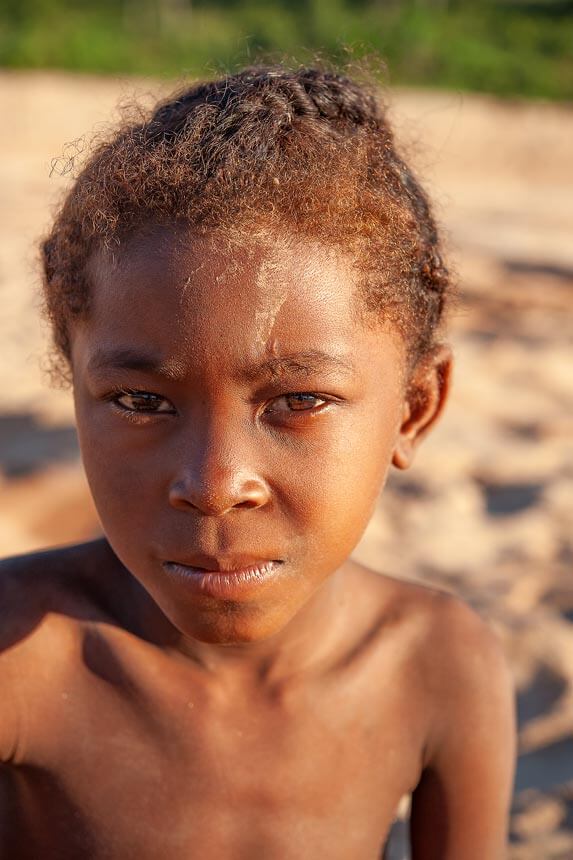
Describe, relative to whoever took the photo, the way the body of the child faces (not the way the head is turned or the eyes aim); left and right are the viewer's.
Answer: facing the viewer
